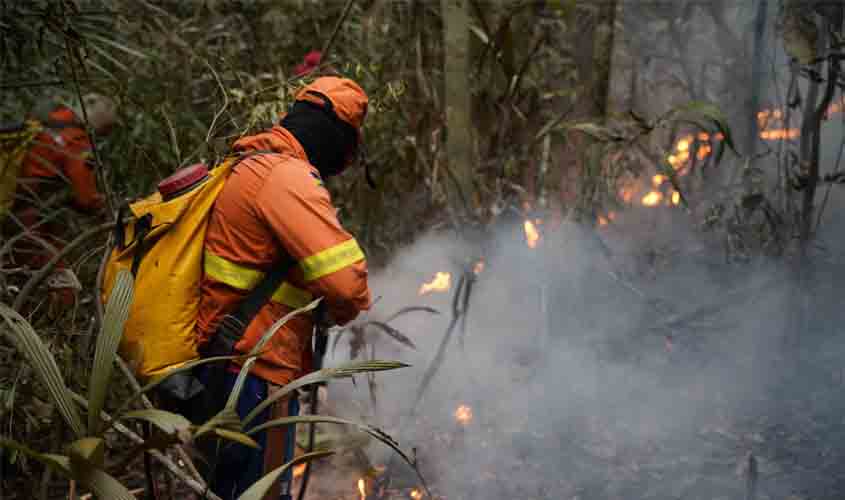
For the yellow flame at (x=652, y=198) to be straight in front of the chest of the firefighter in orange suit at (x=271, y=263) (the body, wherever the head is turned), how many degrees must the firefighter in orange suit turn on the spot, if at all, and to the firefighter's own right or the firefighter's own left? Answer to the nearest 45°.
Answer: approximately 45° to the firefighter's own left

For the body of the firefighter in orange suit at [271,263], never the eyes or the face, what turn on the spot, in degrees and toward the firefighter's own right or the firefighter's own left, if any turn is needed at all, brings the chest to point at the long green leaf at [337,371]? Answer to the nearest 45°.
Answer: approximately 90° to the firefighter's own right

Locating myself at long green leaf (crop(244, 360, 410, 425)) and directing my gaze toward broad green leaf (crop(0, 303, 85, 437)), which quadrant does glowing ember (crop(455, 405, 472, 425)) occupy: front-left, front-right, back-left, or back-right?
back-right

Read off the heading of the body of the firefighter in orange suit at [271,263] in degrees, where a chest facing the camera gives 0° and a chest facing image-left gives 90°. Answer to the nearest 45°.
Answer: approximately 270°

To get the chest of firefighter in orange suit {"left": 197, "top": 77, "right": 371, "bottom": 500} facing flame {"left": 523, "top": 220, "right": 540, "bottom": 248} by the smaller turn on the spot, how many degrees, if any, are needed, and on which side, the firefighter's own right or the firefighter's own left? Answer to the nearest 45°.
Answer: approximately 45° to the firefighter's own left

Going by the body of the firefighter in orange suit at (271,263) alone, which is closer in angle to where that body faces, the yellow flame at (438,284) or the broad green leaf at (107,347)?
the yellow flame

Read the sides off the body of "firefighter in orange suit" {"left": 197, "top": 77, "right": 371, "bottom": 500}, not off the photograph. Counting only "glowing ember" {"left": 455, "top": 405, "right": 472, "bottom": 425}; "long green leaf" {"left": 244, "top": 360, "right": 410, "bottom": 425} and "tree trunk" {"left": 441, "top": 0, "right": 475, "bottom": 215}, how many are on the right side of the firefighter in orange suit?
1

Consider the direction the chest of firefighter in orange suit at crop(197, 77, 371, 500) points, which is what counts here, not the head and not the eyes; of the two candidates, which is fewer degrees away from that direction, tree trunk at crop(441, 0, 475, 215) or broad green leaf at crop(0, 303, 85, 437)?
the tree trunk

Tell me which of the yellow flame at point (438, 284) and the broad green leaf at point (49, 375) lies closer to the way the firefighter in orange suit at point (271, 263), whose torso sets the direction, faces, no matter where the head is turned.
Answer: the yellow flame

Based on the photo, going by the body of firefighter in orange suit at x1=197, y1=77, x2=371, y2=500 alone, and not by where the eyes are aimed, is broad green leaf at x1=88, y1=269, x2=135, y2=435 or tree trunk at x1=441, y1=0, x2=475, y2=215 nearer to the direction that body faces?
the tree trunk

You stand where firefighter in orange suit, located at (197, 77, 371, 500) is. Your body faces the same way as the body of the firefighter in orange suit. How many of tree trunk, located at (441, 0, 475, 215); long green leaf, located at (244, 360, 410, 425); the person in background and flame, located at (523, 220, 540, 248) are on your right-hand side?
1

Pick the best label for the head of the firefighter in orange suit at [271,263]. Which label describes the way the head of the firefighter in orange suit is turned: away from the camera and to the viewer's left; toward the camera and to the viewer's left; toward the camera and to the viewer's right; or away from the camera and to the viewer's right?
away from the camera and to the viewer's right
